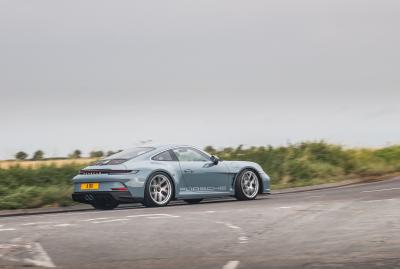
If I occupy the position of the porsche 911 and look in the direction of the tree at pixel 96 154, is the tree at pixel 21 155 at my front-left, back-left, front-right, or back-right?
front-left

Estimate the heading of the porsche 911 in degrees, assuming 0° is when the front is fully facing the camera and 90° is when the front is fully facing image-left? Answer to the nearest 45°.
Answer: approximately 225°

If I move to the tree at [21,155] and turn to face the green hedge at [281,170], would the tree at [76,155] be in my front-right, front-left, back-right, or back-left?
front-left

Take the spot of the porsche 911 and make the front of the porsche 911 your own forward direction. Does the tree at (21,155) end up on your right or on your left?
on your left

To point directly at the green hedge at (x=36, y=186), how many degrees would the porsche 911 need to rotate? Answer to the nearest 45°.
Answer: approximately 90° to its left

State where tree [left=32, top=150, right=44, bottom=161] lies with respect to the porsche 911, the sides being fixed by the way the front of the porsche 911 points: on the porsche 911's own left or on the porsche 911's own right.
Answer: on the porsche 911's own left

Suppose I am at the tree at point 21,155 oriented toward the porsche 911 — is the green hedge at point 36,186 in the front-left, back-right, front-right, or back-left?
front-right

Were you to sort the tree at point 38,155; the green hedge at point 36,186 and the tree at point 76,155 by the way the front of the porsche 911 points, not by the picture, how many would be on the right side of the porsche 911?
0

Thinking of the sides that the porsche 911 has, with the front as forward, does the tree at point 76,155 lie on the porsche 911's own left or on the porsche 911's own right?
on the porsche 911's own left
